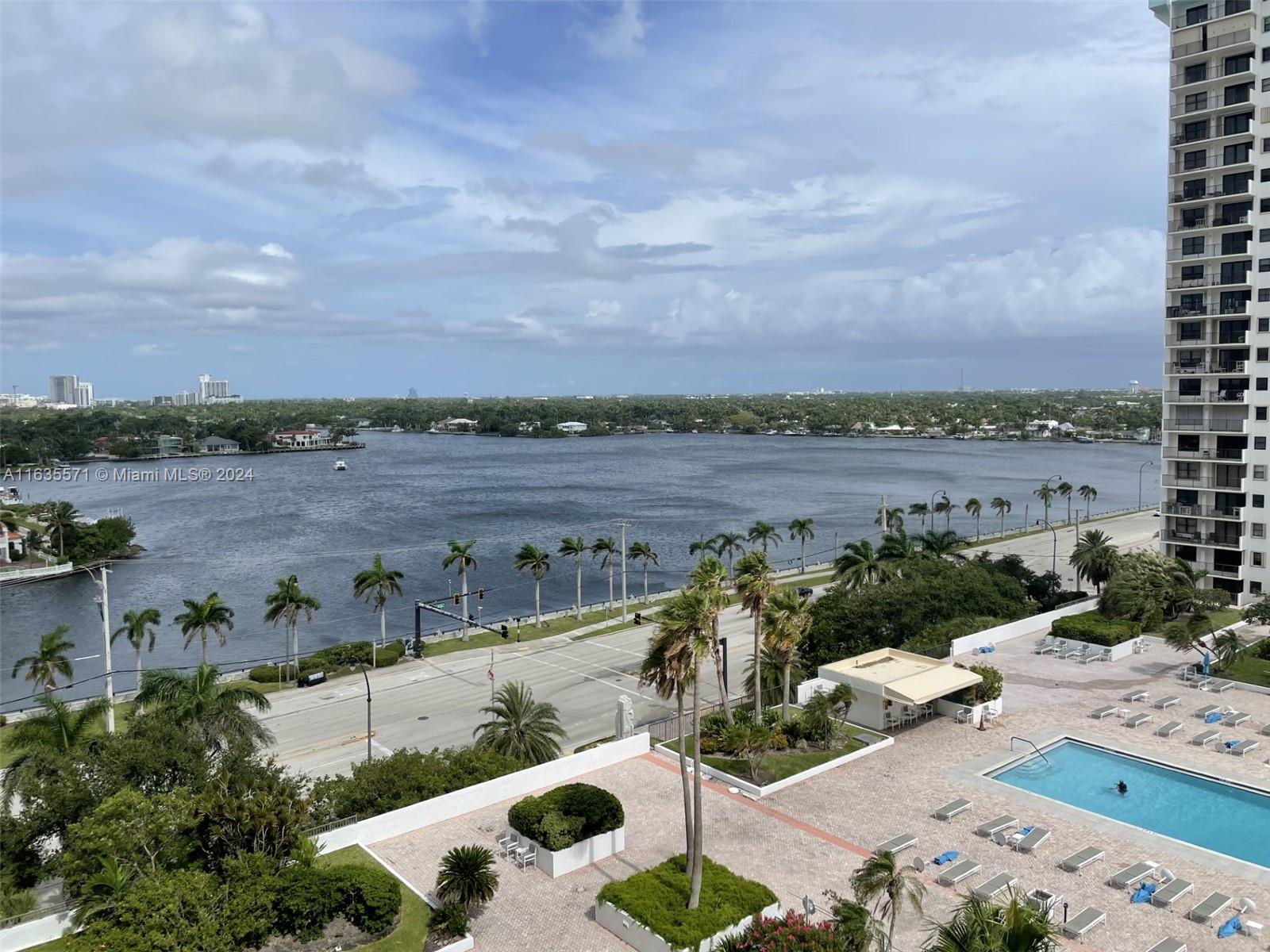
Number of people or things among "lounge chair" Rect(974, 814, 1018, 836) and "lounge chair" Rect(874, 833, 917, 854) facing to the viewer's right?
0

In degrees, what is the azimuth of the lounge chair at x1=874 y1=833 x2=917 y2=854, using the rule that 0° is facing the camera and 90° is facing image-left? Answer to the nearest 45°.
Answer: approximately 45°

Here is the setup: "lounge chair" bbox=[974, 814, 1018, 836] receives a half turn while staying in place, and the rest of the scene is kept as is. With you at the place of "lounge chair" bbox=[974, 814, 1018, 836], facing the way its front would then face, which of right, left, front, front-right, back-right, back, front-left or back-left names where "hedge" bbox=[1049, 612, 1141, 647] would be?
back-right

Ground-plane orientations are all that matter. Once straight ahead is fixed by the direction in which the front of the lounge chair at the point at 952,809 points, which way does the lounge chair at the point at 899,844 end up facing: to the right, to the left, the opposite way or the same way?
the same way

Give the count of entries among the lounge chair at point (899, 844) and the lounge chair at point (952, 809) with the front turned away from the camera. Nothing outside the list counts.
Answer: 0
